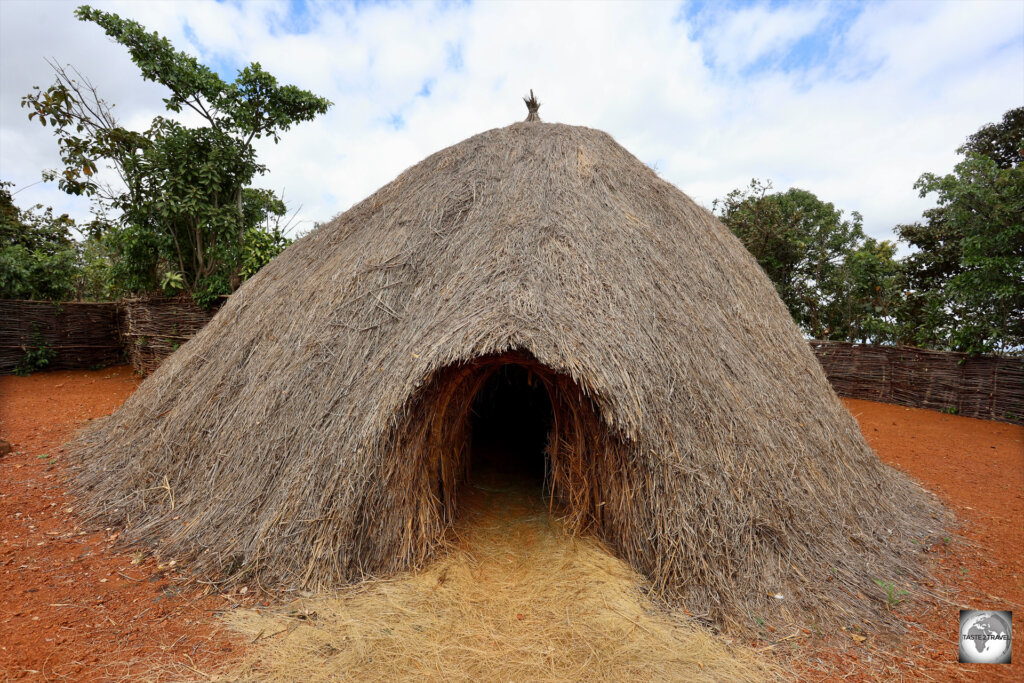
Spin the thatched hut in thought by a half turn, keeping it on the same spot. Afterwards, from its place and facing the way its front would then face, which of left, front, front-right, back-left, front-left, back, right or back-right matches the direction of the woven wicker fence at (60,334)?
front-left

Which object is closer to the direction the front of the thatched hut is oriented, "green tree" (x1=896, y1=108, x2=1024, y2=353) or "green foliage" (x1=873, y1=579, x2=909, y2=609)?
the green foliage

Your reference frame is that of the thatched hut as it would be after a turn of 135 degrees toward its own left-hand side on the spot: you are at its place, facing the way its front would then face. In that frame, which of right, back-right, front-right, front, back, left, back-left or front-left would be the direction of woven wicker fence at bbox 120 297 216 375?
left

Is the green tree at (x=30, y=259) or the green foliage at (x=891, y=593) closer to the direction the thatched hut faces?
the green foliage

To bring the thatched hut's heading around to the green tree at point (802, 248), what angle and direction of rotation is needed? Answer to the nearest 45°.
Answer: approximately 135° to its left

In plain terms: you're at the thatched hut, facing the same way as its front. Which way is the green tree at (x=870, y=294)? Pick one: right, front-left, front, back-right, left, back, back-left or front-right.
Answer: back-left

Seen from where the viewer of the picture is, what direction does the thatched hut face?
facing the viewer

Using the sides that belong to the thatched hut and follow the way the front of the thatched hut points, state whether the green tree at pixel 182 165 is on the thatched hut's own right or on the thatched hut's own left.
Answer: on the thatched hut's own right

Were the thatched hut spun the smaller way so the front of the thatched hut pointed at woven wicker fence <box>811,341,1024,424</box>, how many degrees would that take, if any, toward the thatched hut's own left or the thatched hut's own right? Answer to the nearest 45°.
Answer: approximately 135° to the thatched hut's own left

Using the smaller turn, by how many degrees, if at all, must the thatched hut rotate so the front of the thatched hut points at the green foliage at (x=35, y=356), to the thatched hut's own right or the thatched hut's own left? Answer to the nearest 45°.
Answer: approximately 135° to the thatched hut's own right

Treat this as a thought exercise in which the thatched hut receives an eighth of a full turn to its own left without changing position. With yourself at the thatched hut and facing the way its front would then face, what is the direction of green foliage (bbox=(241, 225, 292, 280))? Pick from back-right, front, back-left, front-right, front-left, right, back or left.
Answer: back
